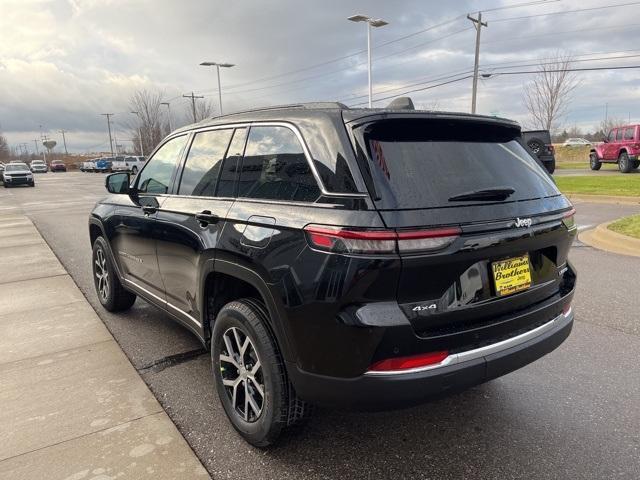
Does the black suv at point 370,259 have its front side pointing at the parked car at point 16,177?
yes

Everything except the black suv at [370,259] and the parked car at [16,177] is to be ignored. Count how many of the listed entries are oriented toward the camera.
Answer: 1

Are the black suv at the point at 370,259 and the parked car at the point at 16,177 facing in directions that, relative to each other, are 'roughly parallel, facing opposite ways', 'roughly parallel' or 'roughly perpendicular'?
roughly parallel, facing opposite ways

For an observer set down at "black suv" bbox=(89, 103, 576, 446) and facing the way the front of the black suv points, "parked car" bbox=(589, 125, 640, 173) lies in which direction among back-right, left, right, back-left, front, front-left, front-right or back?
right

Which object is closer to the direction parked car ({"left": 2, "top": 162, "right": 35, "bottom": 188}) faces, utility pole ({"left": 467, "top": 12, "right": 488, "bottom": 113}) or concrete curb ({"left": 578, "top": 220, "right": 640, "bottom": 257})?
the concrete curb

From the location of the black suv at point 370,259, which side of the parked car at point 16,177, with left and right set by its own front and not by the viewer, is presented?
front

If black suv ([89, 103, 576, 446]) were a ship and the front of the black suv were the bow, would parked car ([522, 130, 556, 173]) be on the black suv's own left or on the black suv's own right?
on the black suv's own right

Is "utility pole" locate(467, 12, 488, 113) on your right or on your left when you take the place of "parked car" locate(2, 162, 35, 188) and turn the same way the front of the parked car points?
on your left

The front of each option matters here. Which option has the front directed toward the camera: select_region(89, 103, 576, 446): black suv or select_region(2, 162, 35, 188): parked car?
the parked car

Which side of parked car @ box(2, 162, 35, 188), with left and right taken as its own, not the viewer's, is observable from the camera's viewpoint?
front

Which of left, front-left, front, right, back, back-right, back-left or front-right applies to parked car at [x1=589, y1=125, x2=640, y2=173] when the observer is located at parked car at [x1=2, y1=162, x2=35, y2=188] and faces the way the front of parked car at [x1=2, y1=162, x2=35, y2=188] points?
front-left

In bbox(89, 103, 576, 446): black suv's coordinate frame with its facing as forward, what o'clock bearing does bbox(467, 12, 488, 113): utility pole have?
The utility pole is roughly at 2 o'clock from the black suv.

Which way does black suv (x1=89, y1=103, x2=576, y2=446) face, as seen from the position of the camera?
facing away from the viewer and to the left of the viewer
